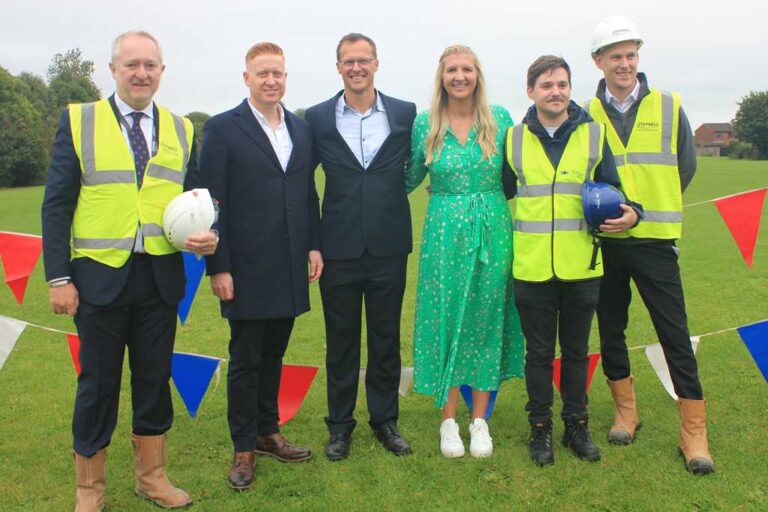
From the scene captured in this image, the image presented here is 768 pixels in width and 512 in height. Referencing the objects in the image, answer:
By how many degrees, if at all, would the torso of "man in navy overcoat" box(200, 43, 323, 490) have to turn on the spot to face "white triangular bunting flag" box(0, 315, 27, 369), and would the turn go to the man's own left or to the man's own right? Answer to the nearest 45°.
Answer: approximately 135° to the man's own right

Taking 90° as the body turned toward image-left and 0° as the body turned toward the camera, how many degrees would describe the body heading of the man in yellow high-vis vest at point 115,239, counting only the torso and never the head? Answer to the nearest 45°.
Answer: approximately 0°

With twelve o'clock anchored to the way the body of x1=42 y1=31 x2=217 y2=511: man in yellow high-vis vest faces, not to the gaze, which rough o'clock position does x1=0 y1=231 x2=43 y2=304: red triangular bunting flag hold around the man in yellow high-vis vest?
The red triangular bunting flag is roughly at 5 o'clock from the man in yellow high-vis vest.

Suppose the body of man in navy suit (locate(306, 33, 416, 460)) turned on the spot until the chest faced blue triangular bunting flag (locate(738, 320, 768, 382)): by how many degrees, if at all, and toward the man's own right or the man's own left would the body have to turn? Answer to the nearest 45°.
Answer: approximately 90° to the man's own left

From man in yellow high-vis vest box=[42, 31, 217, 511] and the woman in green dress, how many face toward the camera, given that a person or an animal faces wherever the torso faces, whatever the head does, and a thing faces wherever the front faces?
2

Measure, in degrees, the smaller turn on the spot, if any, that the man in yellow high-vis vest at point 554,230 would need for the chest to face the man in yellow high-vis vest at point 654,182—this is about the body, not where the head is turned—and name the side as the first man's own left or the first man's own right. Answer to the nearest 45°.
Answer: approximately 135° to the first man's own left

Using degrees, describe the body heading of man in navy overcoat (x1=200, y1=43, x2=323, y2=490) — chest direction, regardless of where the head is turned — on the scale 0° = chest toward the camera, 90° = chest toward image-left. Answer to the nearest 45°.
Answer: approximately 315°
